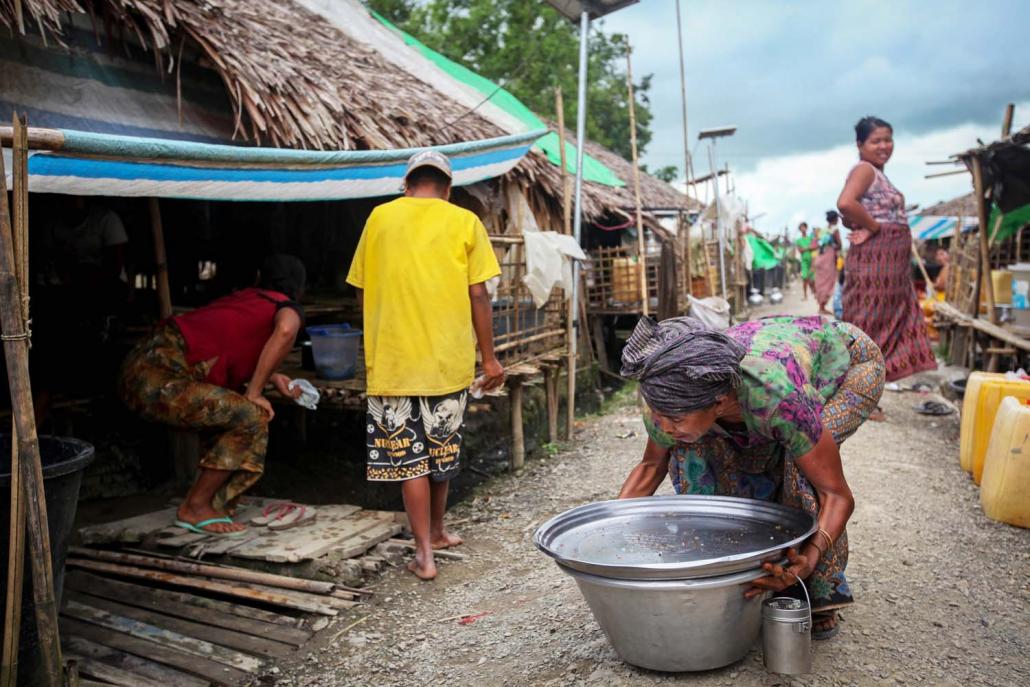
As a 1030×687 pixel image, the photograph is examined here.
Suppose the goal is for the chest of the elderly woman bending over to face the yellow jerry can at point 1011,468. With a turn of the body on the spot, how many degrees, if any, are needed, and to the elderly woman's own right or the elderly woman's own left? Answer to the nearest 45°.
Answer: approximately 180°

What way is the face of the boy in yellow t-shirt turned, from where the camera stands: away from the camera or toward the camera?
away from the camera

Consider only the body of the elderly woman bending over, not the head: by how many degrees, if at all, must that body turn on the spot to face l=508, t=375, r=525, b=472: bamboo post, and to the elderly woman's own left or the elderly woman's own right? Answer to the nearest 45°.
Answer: approximately 90° to the elderly woman's own right

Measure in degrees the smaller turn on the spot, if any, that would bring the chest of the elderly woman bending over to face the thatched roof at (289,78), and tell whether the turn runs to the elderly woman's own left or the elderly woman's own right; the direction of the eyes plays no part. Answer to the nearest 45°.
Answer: approximately 90° to the elderly woman's own right

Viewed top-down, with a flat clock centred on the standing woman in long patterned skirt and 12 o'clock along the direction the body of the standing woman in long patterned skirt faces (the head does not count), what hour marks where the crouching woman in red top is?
The crouching woman in red top is roughly at 3 o'clock from the standing woman in long patterned skirt.

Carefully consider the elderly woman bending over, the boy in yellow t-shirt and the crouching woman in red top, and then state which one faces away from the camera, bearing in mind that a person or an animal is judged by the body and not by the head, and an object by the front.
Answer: the boy in yellow t-shirt

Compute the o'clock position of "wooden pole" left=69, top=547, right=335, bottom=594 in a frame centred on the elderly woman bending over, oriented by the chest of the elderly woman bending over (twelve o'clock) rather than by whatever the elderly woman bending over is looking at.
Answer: The wooden pole is roughly at 2 o'clock from the elderly woman bending over.

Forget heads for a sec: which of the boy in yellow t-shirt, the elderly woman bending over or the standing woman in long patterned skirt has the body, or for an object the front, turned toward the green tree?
the boy in yellow t-shirt

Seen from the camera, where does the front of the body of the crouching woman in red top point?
to the viewer's right

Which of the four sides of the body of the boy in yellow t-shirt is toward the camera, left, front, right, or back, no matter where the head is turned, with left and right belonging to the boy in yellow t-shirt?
back

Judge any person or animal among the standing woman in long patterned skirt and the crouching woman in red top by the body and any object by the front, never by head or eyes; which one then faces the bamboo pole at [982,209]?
the crouching woman in red top
